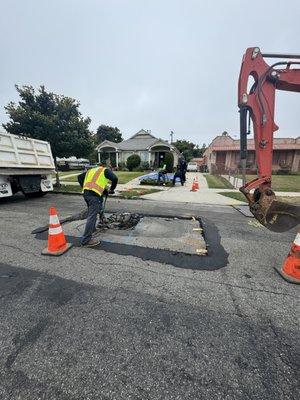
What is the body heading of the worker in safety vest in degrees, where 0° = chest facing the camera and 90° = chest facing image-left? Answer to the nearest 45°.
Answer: approximately 225°

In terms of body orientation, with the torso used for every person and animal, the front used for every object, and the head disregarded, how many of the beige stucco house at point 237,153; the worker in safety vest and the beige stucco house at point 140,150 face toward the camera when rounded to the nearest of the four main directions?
2

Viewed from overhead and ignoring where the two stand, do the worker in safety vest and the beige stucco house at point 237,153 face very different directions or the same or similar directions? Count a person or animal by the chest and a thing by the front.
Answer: very different directions

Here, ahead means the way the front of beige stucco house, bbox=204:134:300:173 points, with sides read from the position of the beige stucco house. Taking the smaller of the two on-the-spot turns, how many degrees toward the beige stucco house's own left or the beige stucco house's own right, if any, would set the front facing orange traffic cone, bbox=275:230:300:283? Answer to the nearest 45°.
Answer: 0° — it already faces it

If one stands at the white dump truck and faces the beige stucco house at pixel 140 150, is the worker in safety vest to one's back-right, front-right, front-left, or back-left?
back-right

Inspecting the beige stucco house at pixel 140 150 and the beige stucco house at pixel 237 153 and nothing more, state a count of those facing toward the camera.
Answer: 2

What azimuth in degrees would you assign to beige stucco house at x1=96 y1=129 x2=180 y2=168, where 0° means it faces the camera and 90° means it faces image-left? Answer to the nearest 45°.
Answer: approximately 0°

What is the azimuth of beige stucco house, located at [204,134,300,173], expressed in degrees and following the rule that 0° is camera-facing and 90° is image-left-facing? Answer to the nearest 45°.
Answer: approximately 0°

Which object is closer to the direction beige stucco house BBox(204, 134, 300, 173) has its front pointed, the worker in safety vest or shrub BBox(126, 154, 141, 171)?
the worker in safety vest
